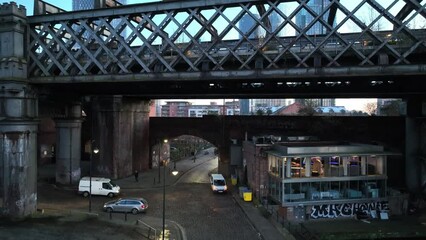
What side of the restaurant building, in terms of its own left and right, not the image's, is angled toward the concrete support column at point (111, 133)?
right

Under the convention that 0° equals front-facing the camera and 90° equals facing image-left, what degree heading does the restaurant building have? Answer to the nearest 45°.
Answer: approximately 0°

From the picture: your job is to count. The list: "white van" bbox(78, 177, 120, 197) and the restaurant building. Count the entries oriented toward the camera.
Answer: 1

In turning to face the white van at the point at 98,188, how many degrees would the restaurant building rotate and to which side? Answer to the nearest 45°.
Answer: approximately 90° to its right
